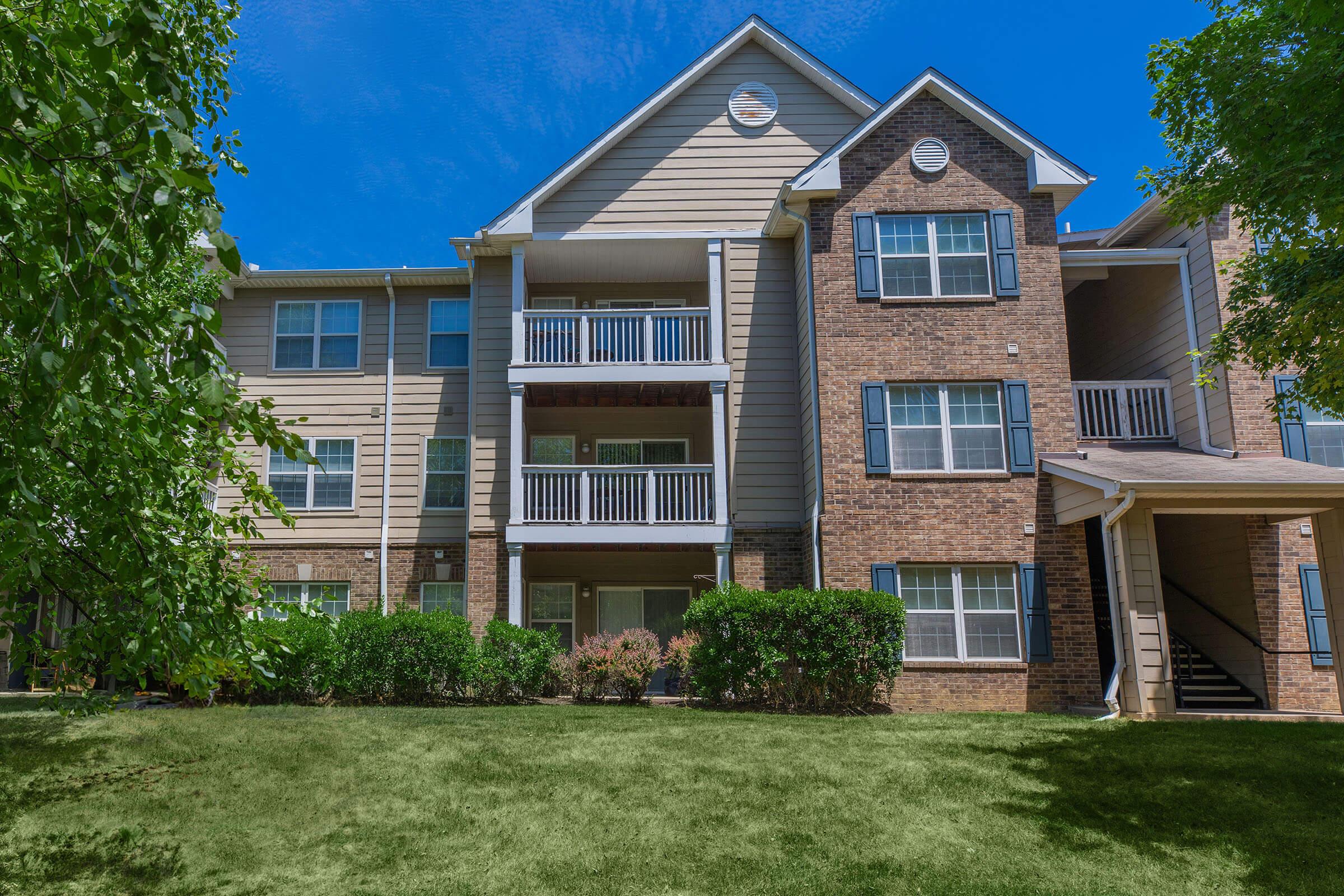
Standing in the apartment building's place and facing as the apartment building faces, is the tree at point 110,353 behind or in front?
in front

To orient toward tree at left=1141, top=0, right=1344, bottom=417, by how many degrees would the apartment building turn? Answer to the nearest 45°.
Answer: approximately 45° to its left

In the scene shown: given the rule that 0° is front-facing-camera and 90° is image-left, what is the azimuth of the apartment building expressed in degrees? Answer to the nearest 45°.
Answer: approximately 0°
